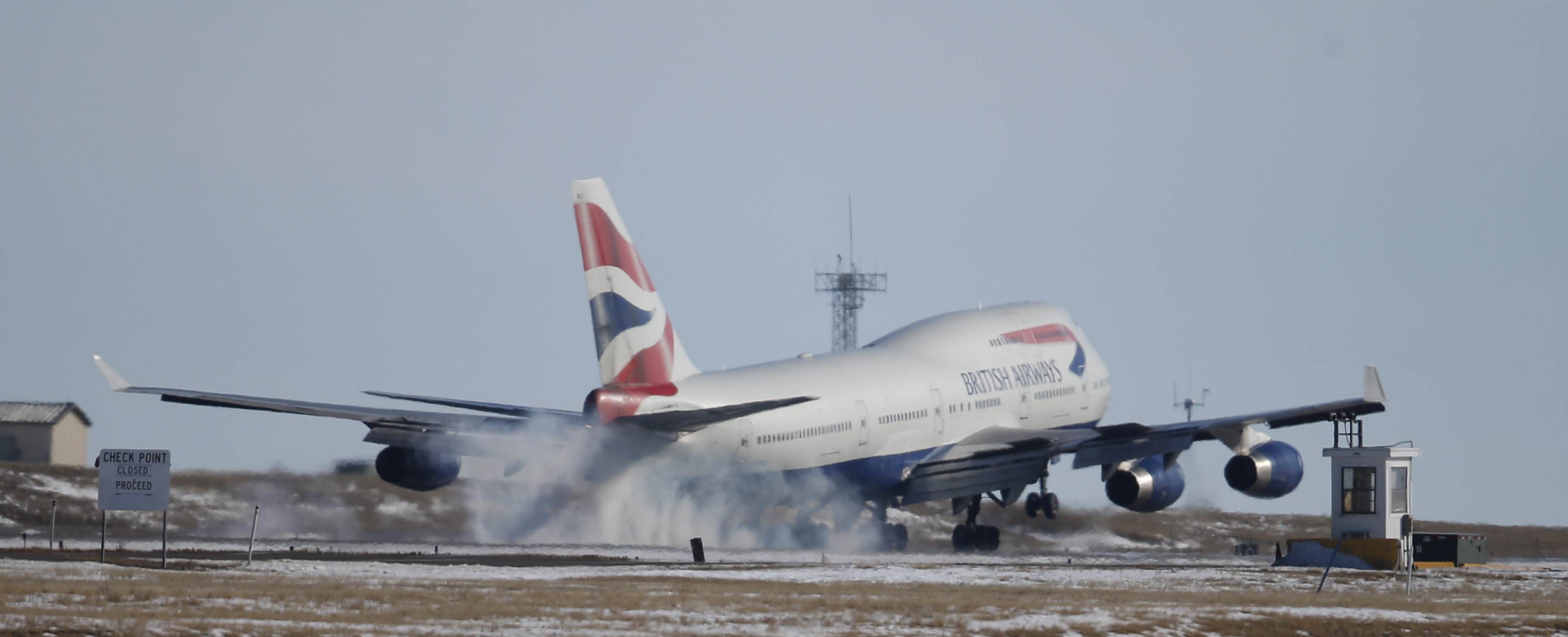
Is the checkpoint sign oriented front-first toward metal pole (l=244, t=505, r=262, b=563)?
no

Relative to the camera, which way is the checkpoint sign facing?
toward the camera

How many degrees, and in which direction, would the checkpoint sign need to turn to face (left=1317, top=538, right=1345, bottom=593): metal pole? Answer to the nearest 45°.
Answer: approximately 90° to its left

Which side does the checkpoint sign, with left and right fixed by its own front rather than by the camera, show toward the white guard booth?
left

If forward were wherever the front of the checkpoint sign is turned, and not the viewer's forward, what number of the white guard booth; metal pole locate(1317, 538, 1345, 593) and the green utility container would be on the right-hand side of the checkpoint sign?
0

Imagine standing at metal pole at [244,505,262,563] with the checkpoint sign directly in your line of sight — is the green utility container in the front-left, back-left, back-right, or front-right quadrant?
back-left

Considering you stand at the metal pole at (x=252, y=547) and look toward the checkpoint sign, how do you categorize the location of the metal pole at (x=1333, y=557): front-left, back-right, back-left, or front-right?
back-left
